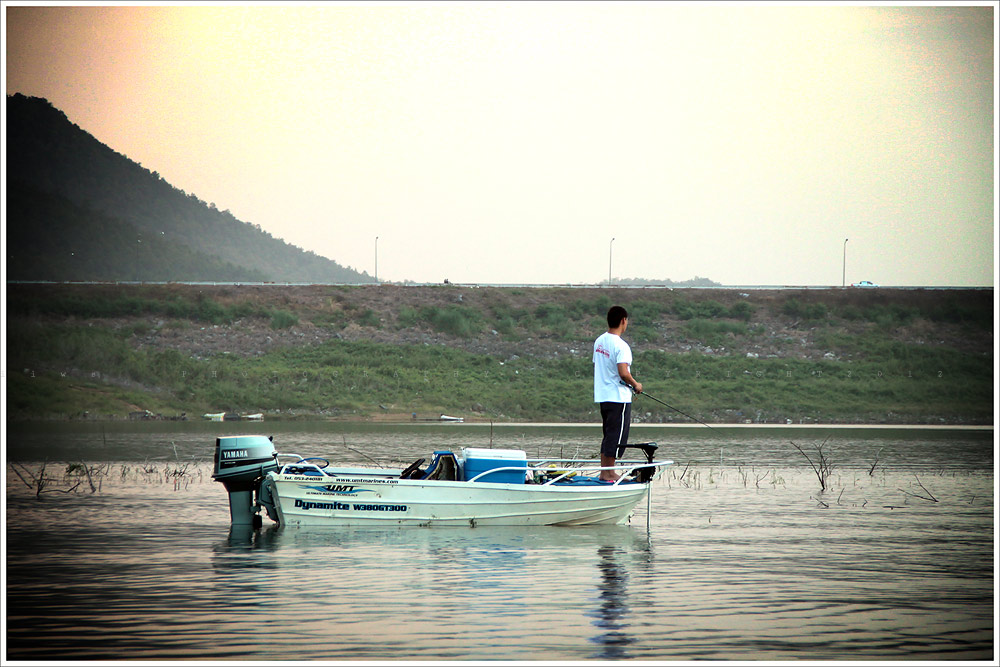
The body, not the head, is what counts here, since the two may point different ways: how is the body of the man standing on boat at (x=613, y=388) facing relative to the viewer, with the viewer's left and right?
facing away from the viewer and to the right of the viewer

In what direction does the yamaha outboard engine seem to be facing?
to the viewer's right

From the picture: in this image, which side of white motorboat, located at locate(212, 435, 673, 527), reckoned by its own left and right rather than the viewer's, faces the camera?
right

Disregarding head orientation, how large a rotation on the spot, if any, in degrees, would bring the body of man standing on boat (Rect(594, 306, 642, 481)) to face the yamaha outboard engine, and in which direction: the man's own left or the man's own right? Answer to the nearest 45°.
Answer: approximately 135° to the man's own left
